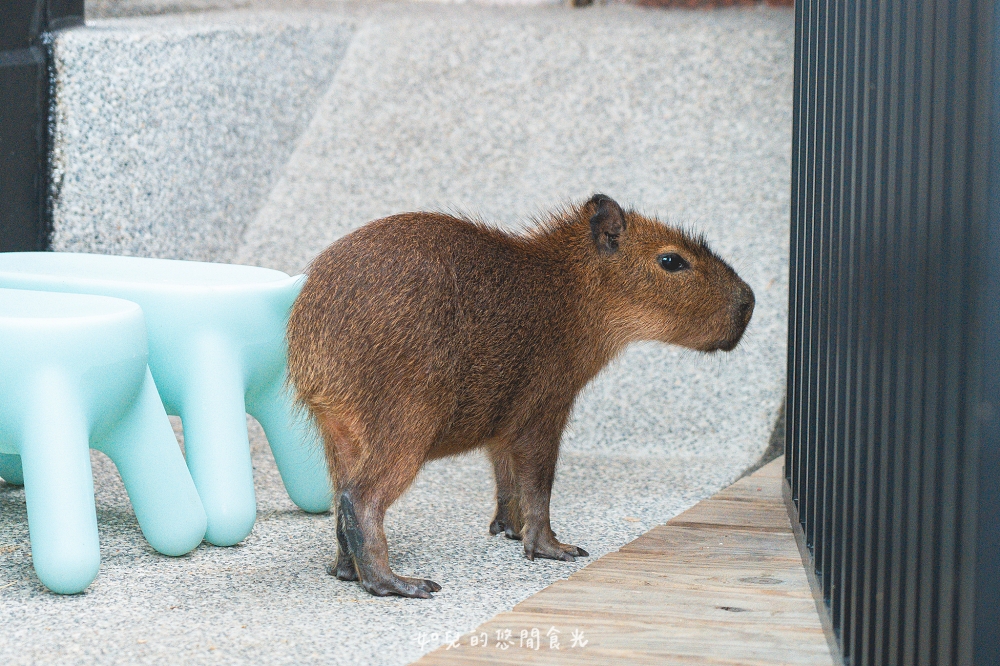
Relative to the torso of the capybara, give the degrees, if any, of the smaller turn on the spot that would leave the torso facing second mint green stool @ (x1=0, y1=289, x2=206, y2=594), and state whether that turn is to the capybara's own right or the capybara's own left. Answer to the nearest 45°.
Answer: approximately 135° to the capybara's own left

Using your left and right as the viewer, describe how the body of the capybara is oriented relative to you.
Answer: facing away from the viewer and to the right of the viewer

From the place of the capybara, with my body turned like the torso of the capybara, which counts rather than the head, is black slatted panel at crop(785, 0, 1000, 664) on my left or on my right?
on my right

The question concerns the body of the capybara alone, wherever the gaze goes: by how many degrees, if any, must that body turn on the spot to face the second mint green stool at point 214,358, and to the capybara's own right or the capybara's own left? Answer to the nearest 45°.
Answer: approximately 135° to the capybara's own left

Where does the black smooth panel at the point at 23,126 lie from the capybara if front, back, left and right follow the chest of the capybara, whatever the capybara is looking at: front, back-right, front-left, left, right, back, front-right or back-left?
left
